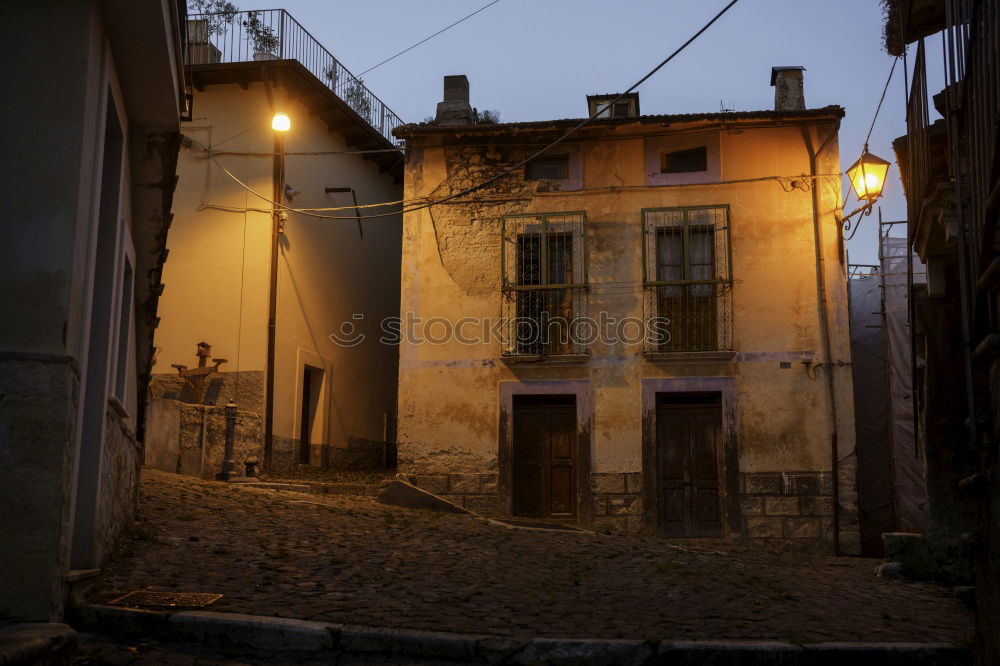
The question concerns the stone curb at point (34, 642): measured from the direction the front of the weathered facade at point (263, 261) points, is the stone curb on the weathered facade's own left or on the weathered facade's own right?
on the weathered facade's own right

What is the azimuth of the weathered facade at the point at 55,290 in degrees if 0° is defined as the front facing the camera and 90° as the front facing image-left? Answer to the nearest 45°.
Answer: approximately 270°

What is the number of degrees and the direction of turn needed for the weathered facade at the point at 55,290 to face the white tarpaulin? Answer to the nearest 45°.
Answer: approximately 45° to its left

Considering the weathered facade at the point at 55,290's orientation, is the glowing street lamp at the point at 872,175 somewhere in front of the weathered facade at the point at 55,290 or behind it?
in front

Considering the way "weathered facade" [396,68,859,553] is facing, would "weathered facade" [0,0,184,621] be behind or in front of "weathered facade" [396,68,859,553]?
in front

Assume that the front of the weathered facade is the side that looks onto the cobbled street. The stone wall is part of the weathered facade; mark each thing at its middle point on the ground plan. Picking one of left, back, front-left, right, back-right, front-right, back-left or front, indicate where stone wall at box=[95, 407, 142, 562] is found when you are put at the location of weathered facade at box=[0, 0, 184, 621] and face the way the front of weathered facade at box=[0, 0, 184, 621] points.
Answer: left

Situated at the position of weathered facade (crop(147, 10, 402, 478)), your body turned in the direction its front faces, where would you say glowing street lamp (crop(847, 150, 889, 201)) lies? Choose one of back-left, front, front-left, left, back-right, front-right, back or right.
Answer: front

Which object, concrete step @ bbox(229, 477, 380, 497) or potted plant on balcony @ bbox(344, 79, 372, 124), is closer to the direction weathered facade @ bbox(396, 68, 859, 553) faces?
the concrete step

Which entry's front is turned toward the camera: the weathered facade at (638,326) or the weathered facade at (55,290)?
the weathered facade at (638,326)

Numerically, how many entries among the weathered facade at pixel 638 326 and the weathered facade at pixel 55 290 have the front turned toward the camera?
1

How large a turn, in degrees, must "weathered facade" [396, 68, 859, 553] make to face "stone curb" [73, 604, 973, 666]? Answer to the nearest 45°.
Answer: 0° — it already faces it

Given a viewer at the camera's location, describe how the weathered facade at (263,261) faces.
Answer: facing the viewer and to the right of the viewer

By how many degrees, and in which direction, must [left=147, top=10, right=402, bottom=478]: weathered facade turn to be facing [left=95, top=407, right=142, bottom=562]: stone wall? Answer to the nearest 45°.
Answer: approximately 45° to its right

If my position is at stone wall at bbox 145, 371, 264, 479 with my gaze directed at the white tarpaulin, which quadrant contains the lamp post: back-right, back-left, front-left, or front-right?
front-left

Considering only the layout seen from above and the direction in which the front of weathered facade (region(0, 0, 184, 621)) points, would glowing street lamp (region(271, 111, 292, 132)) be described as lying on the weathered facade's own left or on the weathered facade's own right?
on the weathered facade's own left

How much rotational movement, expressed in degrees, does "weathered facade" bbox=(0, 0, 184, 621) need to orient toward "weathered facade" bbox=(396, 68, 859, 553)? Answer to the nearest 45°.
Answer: approximately 45° to its left

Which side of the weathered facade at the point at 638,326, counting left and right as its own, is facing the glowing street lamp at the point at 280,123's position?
right

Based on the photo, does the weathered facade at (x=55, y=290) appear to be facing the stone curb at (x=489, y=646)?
yes

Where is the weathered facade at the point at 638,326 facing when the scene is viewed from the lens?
facing the viewer
